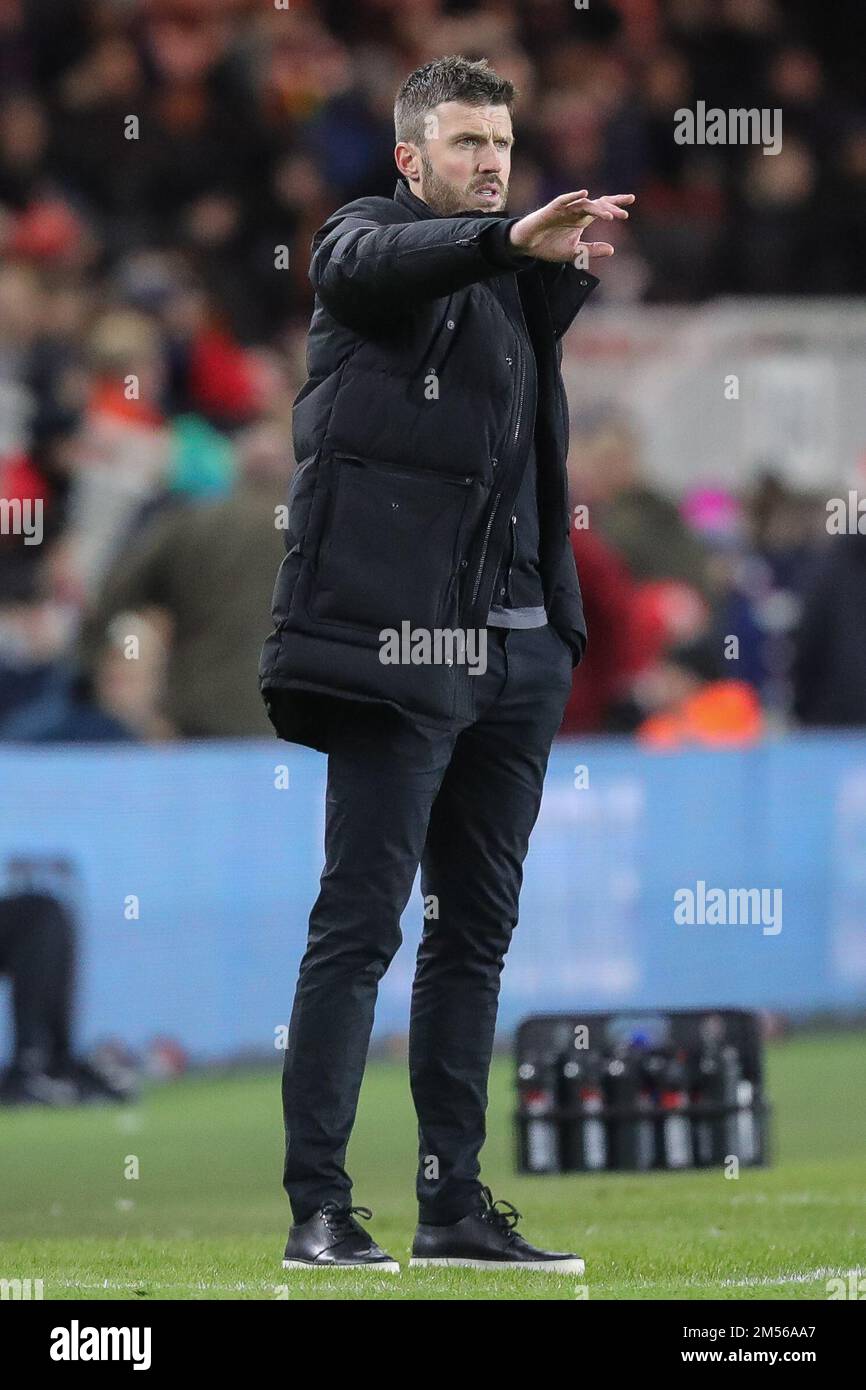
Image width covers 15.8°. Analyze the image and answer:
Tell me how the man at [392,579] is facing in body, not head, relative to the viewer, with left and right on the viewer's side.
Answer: facing the viewer and to the right of the viewer

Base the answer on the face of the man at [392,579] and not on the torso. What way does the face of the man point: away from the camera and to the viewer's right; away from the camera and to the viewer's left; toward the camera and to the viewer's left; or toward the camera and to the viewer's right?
toward the camera and to the viewer's right
